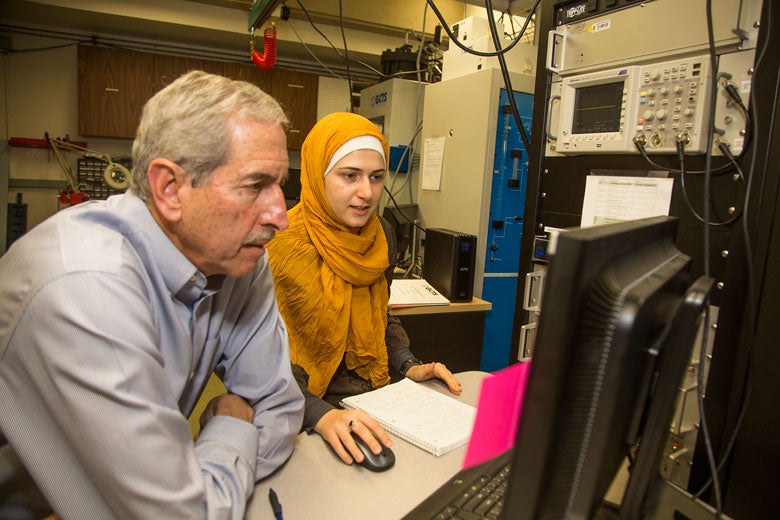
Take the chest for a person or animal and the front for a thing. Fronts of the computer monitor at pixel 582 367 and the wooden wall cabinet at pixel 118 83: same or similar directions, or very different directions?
very different directions

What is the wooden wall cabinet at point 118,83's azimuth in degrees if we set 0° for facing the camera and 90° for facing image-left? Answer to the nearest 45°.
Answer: approximately 0°

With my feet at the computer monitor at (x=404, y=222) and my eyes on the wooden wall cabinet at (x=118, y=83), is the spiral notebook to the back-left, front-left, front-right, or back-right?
back-left

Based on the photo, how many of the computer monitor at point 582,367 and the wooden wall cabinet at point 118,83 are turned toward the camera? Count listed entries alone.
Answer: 1

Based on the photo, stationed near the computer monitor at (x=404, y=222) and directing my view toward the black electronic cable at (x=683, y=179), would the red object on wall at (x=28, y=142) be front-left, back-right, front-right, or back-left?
back-right

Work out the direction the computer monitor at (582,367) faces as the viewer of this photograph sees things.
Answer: facing away from the viewer and to the left of the viewer

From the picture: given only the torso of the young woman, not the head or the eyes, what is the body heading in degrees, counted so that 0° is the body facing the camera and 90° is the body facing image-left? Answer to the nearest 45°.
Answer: approximately 315°

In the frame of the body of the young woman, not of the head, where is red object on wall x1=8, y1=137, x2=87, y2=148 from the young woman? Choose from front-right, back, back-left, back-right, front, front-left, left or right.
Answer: back

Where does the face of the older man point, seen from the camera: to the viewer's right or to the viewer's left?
to the viewer's right

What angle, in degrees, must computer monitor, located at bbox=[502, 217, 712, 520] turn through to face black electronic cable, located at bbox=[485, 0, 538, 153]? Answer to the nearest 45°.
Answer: approximately 45° to its right
